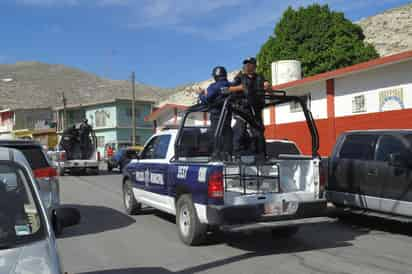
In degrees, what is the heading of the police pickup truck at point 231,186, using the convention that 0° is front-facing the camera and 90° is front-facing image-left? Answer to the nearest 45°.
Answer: approximately 135°

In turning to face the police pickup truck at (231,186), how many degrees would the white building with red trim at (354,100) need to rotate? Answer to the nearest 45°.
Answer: approximately 45° to its left

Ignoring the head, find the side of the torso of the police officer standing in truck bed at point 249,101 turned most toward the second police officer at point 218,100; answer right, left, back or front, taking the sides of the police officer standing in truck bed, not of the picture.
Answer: right

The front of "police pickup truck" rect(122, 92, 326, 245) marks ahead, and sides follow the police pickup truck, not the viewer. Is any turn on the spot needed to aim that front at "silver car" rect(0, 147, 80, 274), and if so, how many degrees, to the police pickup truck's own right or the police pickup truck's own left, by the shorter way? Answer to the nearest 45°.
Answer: approximately 135° to the police pickup truck's own left

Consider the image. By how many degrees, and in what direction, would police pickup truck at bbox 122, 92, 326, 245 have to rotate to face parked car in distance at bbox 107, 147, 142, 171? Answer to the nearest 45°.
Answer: approximately 45° to its right
